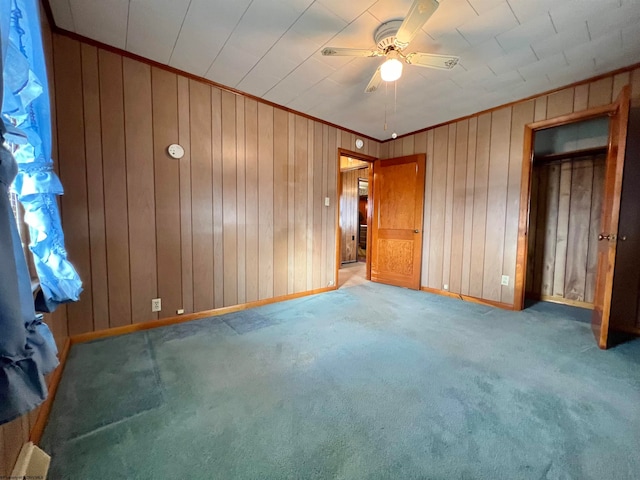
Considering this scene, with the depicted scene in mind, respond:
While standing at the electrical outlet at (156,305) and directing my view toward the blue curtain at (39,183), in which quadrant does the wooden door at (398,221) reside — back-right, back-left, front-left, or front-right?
back-left

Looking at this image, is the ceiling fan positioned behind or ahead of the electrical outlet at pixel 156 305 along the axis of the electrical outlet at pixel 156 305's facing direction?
ahead

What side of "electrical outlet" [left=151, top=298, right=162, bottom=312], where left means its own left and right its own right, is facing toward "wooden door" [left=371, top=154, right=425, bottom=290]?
left

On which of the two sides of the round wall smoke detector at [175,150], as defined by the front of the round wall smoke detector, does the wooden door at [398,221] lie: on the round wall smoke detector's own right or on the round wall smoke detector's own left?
on the round wall smoke detector's own left

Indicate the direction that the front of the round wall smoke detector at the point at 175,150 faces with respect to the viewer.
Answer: facing the viewer

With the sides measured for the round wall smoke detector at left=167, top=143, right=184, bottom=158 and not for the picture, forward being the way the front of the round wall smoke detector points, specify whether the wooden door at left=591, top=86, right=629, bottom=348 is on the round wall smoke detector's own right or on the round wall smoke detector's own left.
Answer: on the round wall smoke detector's own left

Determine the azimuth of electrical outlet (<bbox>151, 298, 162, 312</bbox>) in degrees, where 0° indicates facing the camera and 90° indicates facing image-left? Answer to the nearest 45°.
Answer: approximately 0°

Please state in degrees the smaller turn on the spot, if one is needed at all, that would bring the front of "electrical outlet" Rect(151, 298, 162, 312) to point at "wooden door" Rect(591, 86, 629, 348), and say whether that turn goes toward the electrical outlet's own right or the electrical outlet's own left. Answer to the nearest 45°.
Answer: approximately 45° to the electrical outlet's own left
